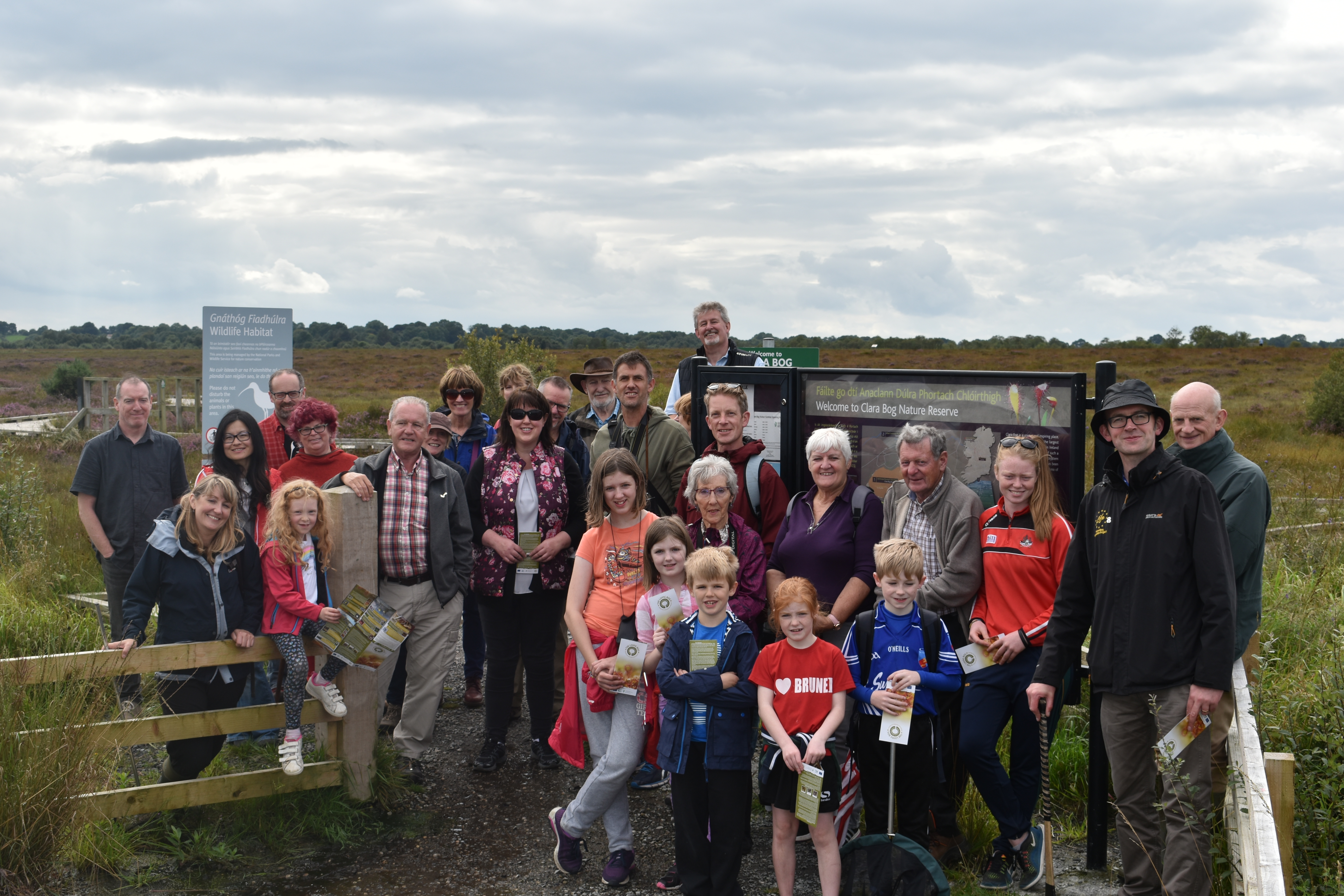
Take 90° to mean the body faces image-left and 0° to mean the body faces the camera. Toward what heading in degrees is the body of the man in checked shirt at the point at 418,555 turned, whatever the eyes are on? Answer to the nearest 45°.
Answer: approximately 0°

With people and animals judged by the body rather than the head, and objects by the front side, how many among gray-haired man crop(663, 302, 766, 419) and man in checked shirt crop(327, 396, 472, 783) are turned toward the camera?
2

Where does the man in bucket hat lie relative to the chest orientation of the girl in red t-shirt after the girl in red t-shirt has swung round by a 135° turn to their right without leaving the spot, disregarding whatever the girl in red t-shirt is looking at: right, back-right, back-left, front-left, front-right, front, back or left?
back-right

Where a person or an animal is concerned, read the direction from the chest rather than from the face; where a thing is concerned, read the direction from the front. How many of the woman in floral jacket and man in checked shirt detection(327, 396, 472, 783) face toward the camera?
2
